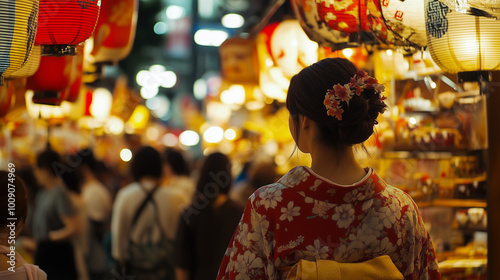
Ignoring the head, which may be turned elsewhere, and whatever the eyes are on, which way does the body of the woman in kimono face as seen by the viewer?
away from the camera

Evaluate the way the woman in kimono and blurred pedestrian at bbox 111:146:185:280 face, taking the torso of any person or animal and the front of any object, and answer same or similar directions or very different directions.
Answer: same or similar directions

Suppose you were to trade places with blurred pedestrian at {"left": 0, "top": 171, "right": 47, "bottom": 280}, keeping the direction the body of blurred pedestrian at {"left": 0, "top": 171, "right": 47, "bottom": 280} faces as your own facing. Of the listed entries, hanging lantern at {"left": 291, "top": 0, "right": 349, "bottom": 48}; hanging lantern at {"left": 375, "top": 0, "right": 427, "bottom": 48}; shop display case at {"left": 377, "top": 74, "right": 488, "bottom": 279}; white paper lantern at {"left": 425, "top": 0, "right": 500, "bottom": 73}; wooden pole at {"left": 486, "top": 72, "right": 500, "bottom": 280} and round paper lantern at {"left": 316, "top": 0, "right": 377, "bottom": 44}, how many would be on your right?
6

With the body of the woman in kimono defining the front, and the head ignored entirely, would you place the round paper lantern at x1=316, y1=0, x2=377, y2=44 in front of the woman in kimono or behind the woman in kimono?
in front

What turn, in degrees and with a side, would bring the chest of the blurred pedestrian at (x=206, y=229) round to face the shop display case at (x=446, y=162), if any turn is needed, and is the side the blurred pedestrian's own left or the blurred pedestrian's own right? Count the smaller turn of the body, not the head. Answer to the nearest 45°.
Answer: approximately 90° to the blurred pedestrian's own right

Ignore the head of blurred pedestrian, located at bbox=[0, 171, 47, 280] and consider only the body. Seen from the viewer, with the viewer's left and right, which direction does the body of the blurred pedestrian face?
facing away from the viewer

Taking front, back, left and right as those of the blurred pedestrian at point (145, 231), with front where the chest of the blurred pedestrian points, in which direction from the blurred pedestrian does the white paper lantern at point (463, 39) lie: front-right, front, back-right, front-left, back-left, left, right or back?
back-right

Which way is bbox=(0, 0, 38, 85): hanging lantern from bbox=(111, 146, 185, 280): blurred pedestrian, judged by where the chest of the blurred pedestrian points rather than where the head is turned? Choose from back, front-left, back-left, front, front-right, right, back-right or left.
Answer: back

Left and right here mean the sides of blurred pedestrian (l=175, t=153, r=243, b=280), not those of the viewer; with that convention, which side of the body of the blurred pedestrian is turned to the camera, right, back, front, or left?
back

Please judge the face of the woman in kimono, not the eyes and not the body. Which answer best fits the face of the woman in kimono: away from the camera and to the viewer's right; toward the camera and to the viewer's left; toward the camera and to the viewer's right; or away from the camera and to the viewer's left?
away from the camera and to the viewer's left

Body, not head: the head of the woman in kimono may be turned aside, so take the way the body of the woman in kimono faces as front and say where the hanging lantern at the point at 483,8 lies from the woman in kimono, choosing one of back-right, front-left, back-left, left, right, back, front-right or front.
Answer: front-right

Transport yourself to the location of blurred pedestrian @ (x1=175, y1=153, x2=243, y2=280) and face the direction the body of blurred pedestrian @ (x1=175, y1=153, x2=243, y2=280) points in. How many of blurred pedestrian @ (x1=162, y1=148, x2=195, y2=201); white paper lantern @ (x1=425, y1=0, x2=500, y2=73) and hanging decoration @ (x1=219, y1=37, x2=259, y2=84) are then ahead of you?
2

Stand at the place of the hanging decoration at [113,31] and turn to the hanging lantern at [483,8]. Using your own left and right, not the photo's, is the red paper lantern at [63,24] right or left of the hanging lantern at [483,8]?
right

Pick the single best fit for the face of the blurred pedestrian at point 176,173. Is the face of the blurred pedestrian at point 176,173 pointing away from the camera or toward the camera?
away from the camera

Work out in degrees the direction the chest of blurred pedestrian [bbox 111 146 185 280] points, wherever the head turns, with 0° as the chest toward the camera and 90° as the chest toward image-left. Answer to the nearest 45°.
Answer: approximately 180°

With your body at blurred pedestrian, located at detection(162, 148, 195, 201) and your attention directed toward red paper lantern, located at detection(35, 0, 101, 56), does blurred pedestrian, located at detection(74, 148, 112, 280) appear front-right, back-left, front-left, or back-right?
front-right
